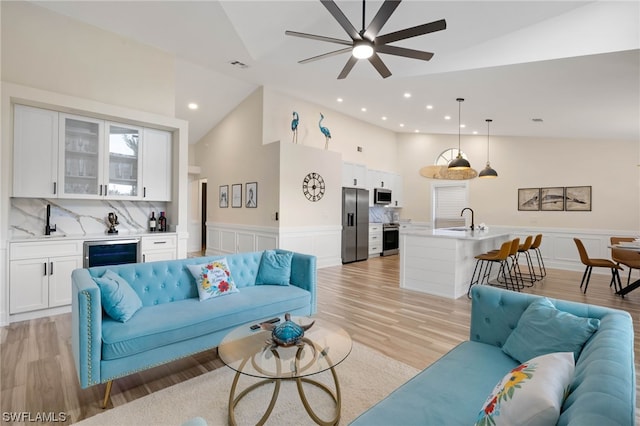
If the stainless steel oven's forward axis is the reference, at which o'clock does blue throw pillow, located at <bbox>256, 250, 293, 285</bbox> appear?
The blue throw pillow is roughly at 2 o'clock from the stainless steel oven.

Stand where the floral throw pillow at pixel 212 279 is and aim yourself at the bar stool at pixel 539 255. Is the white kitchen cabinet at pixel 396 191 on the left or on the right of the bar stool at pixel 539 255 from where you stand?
left

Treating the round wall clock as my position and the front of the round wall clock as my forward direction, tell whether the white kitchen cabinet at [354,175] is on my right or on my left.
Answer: on my left

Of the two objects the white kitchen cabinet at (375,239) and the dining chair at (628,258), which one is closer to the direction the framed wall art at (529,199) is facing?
the dining chair

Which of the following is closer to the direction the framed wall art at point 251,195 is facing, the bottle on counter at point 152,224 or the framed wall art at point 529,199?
the bottle on counter

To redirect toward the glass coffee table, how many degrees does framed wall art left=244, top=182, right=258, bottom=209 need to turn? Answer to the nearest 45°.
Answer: approximately 45° to its left
